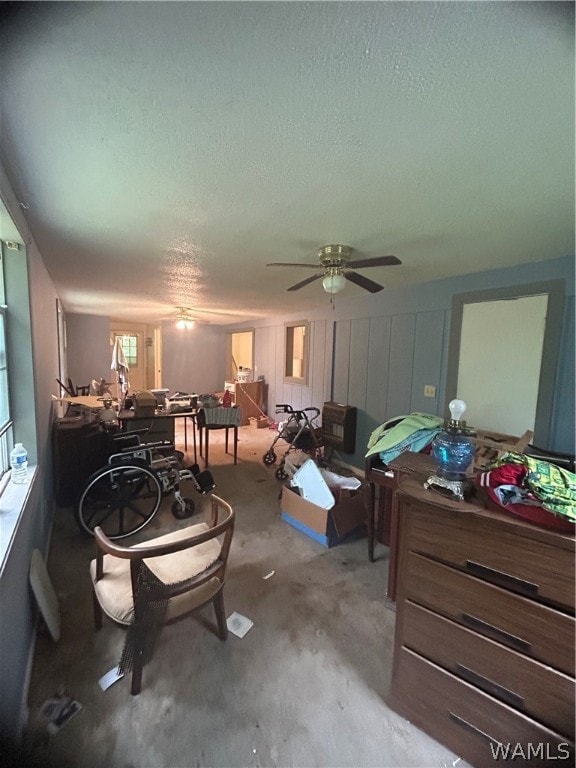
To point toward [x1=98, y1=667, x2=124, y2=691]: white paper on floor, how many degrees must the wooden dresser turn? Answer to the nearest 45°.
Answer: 0° — it already faces it

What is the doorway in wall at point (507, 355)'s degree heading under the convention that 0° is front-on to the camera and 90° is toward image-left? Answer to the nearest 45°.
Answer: approximately 45°

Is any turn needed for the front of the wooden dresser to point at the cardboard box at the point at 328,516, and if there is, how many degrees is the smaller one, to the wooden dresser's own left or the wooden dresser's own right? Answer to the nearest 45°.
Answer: approximately 90° to the wooden dresser's own right

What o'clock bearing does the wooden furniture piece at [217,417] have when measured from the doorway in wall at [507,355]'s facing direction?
The wooden furniture piece is roughly at 1 o'clock from the doorway in wall.

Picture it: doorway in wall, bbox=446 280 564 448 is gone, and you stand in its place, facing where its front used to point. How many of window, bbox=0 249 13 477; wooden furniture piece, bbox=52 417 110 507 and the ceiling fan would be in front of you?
3

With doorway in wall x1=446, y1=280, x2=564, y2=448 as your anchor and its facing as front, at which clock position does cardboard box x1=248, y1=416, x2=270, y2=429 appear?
The cardboard box is roughly at 2 o'clock from the doorway in wall.

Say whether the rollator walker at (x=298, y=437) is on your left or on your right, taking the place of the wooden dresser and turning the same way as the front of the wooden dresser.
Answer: on your right

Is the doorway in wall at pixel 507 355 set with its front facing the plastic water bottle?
yes

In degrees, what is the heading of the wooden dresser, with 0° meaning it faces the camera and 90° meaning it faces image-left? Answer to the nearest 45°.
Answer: approximately 45°

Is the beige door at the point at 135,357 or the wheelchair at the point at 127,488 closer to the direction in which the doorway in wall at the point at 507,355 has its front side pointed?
the wheelchair
